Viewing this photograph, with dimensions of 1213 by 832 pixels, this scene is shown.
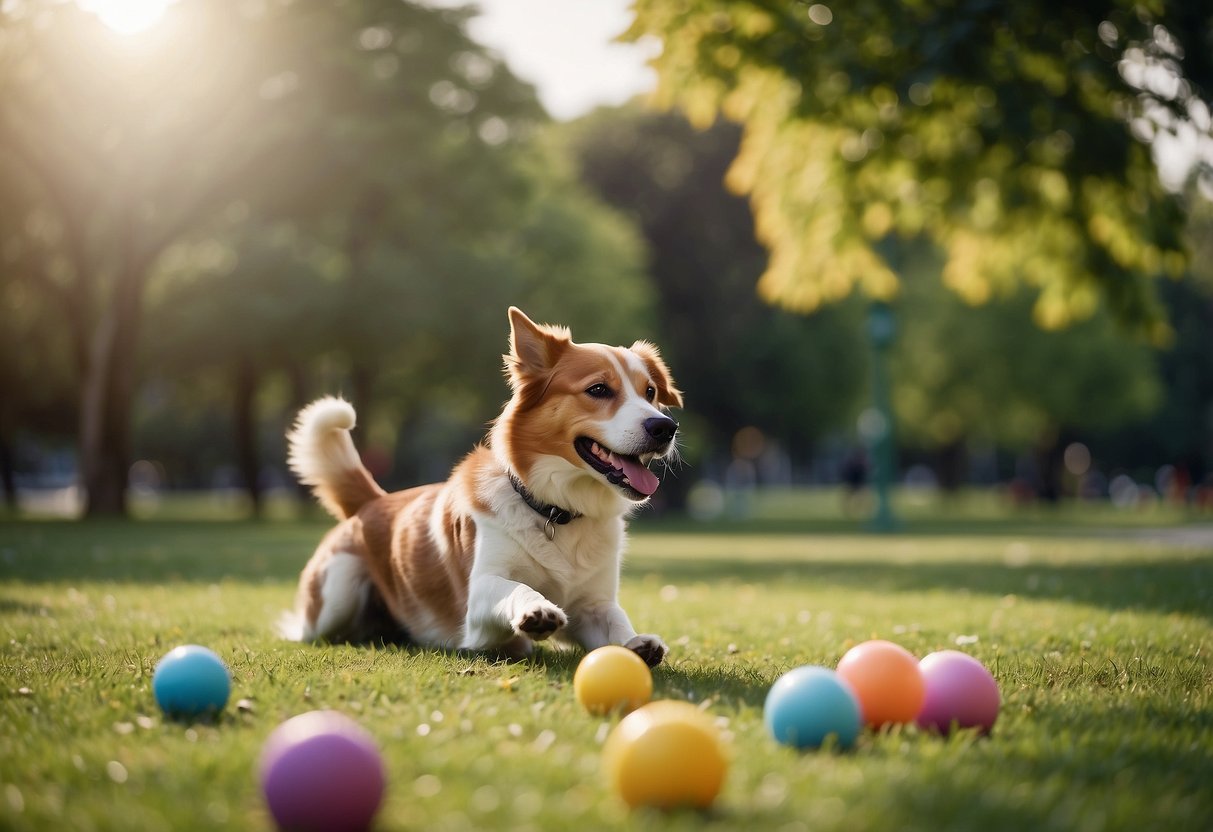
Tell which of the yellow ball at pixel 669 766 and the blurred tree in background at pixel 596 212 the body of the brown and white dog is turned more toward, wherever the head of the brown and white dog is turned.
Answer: the yellow ball

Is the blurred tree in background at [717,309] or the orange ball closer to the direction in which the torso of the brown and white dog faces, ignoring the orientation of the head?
the orange ball

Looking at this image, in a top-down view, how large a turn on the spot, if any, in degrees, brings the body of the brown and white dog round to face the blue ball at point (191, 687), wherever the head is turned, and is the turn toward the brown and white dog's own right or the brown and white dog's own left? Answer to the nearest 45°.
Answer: approximately 90° to the brown and white dog's own right

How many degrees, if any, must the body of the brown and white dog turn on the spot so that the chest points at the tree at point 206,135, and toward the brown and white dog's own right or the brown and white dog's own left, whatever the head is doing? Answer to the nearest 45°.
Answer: approximately 135° to the brown and white dog's own left

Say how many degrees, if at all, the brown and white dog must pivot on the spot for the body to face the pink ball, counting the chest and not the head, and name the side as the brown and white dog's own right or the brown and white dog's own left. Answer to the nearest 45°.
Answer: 0° — it already faces it

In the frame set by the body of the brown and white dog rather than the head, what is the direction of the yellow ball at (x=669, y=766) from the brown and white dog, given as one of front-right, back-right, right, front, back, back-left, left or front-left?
front-right

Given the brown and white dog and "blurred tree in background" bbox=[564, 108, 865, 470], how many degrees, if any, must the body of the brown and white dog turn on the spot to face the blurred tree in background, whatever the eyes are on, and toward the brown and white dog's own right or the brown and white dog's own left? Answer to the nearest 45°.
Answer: approximately 135° to the brown and white dog's own left

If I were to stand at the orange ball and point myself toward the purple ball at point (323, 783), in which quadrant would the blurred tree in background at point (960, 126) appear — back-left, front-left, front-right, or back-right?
back-right

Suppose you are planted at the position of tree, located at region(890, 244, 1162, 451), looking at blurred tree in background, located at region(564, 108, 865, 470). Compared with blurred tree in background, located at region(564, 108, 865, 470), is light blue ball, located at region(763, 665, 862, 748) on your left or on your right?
left

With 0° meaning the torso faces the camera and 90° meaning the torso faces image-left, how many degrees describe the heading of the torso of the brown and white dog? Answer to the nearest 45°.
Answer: approximately 315°

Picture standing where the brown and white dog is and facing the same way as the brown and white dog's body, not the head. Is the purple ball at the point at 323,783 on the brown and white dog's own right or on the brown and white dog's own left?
on the brown and white dog's own right

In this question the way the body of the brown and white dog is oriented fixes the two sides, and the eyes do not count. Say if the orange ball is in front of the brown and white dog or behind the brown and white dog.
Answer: in front
